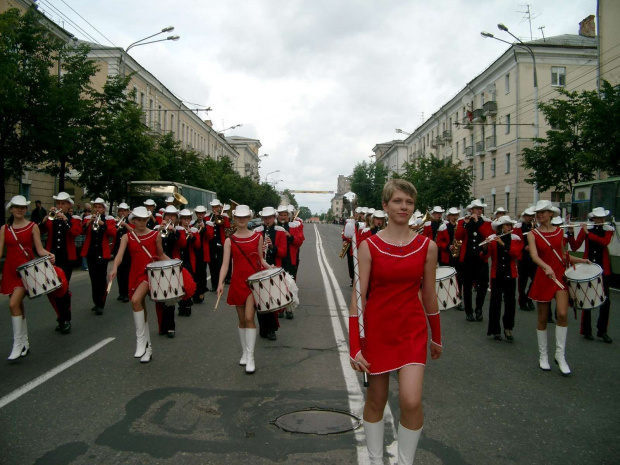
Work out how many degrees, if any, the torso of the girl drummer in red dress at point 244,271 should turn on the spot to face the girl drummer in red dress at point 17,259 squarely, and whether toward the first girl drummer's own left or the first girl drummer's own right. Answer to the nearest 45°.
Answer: approximately 90° to the first girl drummer's own right

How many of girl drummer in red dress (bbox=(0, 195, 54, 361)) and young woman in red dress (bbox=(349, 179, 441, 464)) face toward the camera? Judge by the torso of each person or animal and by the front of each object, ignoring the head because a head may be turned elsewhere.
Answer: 2

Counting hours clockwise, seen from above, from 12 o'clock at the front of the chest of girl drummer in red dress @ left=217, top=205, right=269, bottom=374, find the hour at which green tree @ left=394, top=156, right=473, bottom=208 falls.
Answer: The green tree is roughly at 7 o'clock from the girl drummer in red dress.

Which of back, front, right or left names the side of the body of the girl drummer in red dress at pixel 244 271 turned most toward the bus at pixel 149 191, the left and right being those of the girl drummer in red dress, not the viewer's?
back

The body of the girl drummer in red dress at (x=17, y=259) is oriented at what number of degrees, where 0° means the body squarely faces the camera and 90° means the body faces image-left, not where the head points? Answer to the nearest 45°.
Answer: approximately 0°

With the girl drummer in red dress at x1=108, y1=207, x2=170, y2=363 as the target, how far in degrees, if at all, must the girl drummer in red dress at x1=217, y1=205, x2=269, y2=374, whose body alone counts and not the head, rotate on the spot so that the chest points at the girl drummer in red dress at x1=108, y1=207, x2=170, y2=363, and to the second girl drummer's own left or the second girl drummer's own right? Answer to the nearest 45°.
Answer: approximately 135° to the second girl drummer's own right

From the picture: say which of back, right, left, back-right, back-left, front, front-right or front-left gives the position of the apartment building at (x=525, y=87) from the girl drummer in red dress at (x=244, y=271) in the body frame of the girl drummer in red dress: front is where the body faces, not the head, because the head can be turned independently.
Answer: back-left

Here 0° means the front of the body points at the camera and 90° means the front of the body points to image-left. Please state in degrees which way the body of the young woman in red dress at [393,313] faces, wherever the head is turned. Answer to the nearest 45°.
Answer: approximately 0°

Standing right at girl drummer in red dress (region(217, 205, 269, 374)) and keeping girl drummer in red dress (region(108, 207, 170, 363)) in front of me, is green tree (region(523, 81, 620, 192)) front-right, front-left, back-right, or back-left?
back-right

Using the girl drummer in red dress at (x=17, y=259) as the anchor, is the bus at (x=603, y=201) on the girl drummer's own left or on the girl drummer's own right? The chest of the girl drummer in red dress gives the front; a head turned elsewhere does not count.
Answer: on the girl drummer's own left
